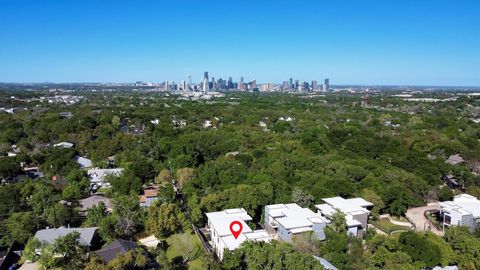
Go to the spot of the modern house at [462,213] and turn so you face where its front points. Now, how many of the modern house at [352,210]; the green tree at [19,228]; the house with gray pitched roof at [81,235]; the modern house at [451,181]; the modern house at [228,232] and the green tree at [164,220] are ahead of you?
5

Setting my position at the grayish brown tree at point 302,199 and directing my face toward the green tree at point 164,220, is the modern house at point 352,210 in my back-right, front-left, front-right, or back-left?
back-left

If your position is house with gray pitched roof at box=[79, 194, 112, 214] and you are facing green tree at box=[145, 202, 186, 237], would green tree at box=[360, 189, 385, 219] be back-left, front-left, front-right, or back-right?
front-left

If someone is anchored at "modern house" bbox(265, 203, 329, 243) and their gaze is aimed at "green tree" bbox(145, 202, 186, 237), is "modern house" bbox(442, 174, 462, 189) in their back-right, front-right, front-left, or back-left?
back-right

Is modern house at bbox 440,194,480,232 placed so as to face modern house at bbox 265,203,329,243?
yes

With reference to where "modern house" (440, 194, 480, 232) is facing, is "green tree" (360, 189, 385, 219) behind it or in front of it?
in front

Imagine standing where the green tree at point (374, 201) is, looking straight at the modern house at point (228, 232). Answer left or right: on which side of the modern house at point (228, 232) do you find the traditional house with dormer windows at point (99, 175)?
right

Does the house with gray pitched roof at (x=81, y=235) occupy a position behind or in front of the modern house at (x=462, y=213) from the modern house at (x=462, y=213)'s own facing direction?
in front

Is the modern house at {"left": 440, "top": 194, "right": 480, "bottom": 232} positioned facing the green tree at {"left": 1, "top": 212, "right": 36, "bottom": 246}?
yes

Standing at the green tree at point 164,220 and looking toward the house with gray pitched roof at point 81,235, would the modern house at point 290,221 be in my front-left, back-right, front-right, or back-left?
back-left

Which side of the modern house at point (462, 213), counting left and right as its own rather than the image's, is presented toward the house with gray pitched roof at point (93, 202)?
front

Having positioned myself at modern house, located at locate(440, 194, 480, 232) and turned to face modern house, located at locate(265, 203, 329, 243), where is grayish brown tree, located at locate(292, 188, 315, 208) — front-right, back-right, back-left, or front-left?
front-right

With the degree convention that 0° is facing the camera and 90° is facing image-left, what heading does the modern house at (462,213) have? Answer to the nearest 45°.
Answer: approximately 45°

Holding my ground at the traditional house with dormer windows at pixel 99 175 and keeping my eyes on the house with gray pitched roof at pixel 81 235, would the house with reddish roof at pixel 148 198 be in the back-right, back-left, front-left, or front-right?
front-left

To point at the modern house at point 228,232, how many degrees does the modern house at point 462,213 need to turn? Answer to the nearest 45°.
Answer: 0° — it already faces it

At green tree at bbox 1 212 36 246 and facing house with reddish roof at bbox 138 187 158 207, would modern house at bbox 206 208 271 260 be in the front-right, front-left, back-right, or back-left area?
front-right

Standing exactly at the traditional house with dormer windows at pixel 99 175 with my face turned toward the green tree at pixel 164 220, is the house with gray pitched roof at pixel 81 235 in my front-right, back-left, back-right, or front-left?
front-right

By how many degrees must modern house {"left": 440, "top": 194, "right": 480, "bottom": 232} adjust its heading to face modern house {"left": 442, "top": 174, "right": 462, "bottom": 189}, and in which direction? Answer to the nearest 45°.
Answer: approximately 135° to its right
